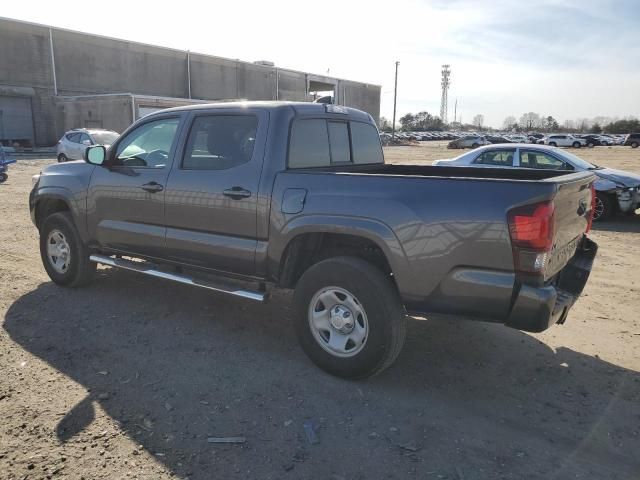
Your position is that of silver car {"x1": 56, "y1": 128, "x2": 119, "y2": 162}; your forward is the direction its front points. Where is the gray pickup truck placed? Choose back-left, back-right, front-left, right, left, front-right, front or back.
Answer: front-right

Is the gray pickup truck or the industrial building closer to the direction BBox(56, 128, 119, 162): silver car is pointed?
the gray pickup truck

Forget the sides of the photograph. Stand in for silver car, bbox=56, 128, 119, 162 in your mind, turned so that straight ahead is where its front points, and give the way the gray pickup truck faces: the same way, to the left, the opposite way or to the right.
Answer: the opposite way

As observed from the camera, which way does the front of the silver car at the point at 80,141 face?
facing the viewer and to the right of the viewer

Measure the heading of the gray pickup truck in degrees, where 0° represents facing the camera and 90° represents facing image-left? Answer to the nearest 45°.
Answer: approximately 135°

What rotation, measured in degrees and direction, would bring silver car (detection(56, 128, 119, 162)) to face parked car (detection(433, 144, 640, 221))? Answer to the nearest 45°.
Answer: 0° — it already faces it

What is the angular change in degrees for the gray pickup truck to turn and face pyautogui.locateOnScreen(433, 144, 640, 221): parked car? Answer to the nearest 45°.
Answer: approximately 90° to its right

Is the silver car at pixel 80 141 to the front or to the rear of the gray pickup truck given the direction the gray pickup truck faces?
to the front

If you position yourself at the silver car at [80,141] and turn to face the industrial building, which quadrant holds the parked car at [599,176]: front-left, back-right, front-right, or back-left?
back-right
